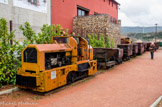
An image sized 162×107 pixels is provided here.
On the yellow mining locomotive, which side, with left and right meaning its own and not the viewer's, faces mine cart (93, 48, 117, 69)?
back

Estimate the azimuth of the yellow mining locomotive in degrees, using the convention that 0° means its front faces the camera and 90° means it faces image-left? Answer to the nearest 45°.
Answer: approximately 45°
